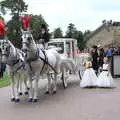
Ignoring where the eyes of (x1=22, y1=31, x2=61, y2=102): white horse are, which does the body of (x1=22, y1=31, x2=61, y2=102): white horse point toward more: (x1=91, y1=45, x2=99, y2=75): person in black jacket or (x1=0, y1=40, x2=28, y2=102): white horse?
the white horse

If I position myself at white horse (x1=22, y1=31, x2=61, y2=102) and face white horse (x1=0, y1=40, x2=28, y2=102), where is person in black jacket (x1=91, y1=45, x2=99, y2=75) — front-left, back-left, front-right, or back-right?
back-right

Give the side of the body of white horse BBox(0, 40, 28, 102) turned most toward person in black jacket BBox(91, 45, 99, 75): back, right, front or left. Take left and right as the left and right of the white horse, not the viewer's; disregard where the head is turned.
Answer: back

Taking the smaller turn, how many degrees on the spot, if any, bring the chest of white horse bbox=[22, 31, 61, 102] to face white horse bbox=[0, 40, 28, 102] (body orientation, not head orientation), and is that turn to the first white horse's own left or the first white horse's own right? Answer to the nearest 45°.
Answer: approximately 45° to the first white horse's own right

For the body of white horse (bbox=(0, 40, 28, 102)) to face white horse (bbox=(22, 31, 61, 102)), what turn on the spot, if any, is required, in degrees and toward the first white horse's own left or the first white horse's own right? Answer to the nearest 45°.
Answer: approximately 135° to the first white horse's own left

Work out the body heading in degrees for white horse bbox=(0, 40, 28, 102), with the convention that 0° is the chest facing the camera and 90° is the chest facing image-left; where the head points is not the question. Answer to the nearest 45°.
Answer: approximately 45°

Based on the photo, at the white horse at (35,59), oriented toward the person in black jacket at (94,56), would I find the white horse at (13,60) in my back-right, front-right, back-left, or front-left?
back-left

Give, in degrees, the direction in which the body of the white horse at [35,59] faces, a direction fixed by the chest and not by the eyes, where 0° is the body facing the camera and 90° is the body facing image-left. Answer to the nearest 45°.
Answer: approximately 45°

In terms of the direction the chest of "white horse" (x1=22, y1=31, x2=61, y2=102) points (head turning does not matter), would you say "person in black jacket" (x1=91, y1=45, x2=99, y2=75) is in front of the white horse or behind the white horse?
behind
